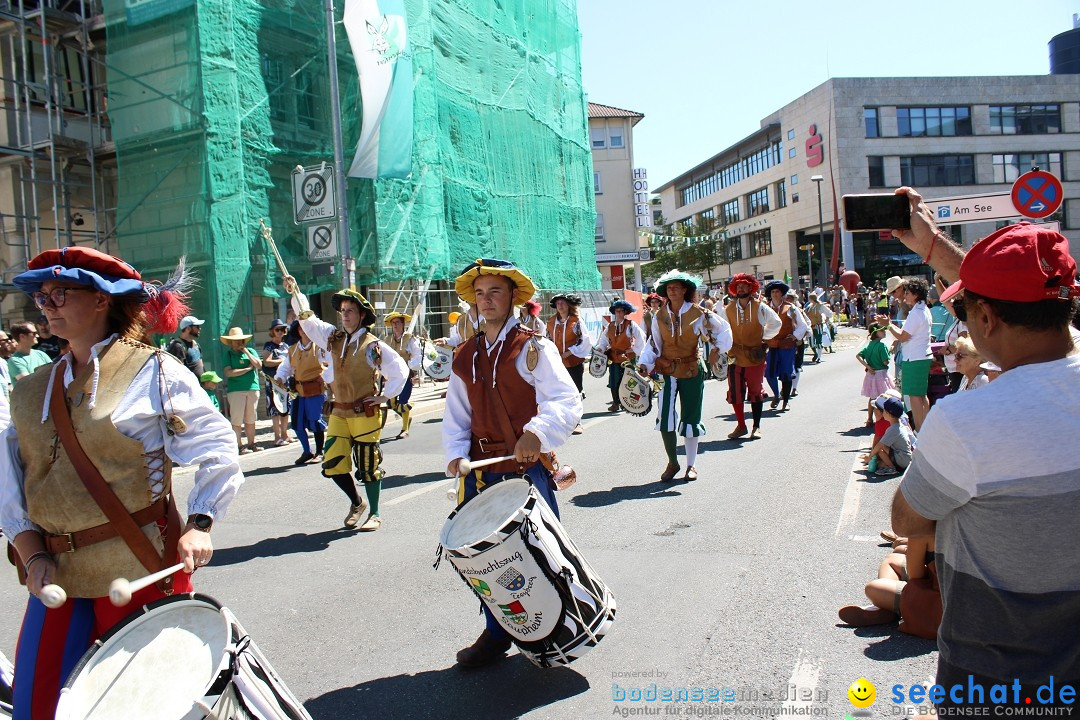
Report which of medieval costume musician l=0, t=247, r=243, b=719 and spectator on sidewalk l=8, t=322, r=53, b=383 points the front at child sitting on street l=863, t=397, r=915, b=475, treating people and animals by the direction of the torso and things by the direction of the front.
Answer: the spectator on sidewalk

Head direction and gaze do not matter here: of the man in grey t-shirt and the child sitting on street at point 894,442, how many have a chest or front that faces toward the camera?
0

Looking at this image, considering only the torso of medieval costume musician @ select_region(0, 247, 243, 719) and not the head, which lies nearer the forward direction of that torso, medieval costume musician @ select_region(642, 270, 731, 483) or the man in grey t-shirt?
the man in grey t-shirt

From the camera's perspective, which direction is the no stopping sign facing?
toward the camera

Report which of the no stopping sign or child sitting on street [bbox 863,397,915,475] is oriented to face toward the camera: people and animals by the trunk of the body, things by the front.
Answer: the no stopping sign

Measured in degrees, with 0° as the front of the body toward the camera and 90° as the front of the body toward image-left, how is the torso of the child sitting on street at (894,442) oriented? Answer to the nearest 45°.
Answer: approximately 90°

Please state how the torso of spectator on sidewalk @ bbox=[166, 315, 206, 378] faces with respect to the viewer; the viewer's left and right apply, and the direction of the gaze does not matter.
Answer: facing the viewer and to the right of the viewer

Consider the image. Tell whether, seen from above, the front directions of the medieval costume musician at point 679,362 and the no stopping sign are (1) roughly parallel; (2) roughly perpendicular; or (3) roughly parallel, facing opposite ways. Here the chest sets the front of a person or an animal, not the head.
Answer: roughly parallel

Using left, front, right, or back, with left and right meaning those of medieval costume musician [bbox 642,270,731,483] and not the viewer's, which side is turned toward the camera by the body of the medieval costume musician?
front

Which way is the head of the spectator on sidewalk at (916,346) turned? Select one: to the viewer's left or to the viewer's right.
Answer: to the viewer's left

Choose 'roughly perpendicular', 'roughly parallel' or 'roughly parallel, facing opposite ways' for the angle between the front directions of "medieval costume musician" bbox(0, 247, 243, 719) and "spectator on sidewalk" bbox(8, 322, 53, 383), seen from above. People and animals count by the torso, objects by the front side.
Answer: roughly perpendicular

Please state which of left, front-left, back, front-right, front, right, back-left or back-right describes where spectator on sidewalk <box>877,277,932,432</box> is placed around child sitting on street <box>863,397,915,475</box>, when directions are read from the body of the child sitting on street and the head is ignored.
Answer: right
